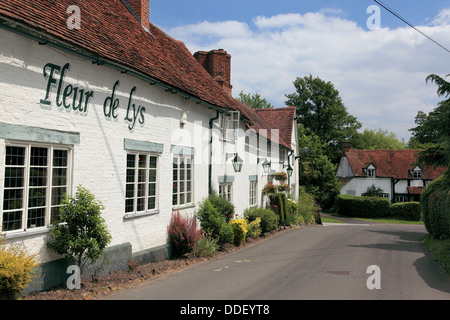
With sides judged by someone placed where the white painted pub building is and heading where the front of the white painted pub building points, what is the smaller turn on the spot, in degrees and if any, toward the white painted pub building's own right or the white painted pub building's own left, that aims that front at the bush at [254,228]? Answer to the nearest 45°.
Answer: approximately 90° to the white painted pub building's own left

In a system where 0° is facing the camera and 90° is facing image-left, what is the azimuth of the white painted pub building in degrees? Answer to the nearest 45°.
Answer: approximately 315°

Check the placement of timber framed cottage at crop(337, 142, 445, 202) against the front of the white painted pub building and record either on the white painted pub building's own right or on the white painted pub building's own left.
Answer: on the white painted pub building's own left

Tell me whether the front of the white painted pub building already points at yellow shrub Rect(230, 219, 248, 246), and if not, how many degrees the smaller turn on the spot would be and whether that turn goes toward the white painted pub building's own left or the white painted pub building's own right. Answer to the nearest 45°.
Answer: approximately 90° to the white painted pub building's own left

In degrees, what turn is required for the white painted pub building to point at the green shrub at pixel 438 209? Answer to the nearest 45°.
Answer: approximately 45° to its left

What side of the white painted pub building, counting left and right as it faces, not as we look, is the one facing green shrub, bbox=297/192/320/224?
left

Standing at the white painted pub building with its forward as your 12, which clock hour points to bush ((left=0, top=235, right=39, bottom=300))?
The bush is roughly at 2 o'clock from the white painted pub building.

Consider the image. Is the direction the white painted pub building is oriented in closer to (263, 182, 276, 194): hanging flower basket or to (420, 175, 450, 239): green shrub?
the green shrub

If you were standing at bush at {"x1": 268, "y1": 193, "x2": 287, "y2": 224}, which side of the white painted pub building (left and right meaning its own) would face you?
left

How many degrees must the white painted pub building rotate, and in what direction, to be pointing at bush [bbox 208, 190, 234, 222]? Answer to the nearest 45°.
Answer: approximately 90° to its left

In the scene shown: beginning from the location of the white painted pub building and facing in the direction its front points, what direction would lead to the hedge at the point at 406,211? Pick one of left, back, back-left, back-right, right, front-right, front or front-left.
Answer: left
